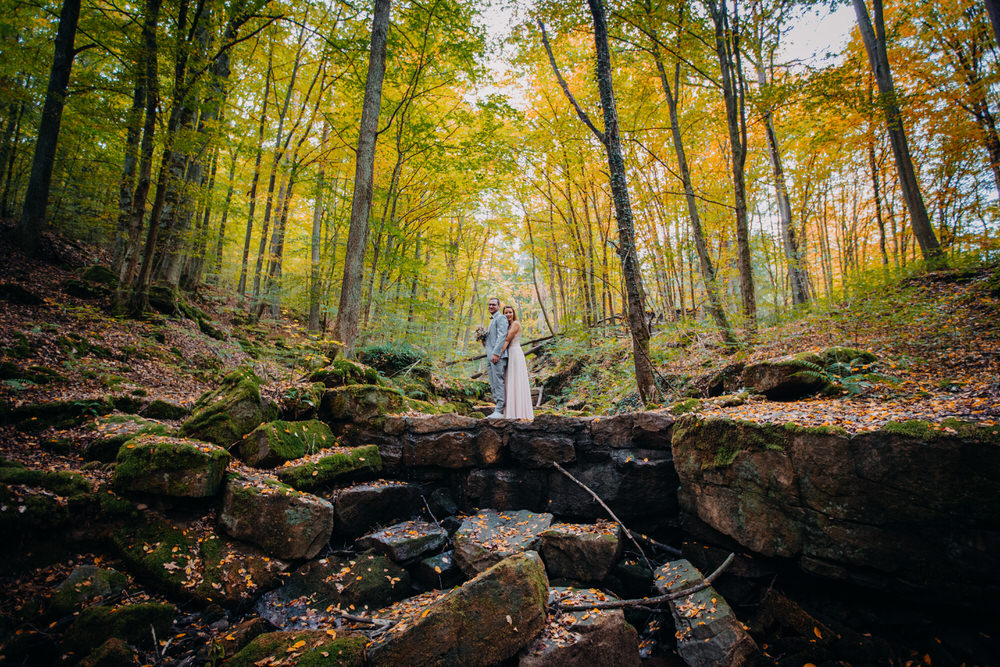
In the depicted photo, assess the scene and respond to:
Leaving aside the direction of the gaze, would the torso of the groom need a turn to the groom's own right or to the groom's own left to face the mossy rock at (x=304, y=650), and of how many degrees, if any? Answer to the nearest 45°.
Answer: approximately 45° to the groom's own left

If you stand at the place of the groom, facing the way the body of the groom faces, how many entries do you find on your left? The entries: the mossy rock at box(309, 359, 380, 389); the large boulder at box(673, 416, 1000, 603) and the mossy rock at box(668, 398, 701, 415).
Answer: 2

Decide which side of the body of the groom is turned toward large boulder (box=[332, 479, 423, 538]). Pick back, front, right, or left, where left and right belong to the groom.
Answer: front

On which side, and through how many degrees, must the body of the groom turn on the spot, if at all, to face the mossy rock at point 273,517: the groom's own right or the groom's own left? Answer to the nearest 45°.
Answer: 0° — they already face it

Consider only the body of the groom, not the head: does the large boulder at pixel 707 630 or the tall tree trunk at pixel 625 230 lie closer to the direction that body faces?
the large boulder

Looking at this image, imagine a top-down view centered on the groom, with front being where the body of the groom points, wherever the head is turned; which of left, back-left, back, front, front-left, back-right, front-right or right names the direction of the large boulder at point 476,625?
front-left

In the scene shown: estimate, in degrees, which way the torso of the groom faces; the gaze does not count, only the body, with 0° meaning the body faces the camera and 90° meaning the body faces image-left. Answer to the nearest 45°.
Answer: approximately 45°

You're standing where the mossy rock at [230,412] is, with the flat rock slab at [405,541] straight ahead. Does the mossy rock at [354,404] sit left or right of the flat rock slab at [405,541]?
left

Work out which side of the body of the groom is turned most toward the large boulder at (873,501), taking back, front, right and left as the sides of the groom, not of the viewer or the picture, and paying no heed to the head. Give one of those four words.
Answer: left

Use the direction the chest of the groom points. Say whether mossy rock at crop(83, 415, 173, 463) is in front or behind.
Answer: in front

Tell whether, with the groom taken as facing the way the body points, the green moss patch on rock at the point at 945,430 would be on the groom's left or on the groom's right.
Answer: on the groom's left
